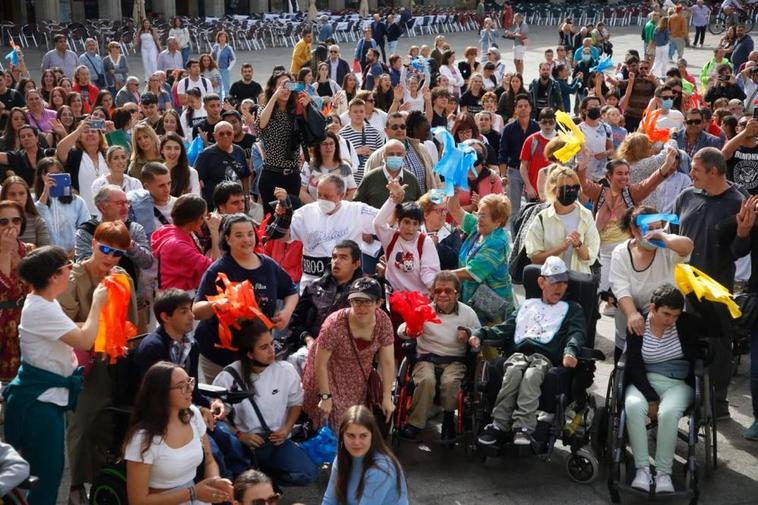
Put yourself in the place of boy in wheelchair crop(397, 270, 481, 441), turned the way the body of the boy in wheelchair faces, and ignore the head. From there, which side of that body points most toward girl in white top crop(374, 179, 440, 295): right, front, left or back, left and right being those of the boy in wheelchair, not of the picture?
back

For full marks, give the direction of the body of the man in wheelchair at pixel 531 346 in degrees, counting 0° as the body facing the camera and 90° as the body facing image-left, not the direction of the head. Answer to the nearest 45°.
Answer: approximately 45°

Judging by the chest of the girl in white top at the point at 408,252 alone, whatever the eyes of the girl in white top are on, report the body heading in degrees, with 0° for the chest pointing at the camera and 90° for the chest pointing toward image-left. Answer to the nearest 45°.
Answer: approximately 0°

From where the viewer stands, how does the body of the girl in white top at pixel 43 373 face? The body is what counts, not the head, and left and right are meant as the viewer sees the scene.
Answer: facing to the right of the viewer

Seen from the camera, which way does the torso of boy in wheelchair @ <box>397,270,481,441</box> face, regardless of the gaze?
toward the camera

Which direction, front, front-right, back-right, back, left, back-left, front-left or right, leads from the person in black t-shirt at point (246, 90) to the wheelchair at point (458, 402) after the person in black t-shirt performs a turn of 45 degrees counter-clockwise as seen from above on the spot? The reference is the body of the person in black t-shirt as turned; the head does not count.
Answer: front-right

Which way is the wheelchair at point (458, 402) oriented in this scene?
toward the camera

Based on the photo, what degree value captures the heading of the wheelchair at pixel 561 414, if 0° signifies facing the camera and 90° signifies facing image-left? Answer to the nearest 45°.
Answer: approximately 45°

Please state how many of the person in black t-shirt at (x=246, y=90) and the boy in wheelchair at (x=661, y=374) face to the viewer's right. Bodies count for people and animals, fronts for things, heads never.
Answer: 0

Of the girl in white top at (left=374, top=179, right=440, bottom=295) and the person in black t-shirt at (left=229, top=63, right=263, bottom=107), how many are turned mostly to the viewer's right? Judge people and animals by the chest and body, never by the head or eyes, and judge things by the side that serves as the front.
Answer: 0

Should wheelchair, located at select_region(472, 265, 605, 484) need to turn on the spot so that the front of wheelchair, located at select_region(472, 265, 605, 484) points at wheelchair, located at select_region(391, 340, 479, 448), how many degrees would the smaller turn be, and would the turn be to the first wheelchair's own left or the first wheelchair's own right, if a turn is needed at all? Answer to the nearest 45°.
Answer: approximately 45° to the first wheelchair's own right

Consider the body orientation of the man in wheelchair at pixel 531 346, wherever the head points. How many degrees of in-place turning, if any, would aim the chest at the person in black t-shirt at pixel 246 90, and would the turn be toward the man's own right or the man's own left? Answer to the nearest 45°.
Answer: approximately 90° to the man's own right

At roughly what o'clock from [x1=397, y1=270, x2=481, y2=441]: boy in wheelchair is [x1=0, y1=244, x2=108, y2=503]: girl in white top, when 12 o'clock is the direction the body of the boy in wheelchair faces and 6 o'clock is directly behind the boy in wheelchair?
The girl in white top is roughly at 2 o'clock from the boy in wheelchair.

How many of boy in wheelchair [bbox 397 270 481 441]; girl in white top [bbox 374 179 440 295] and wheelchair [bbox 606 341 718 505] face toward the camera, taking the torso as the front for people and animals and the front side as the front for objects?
3

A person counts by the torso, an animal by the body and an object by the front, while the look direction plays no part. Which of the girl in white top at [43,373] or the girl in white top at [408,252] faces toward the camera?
the girl in white top at [408,252]

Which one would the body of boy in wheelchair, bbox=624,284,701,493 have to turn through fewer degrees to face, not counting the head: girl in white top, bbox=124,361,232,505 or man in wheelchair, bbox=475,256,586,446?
the girl in white top
